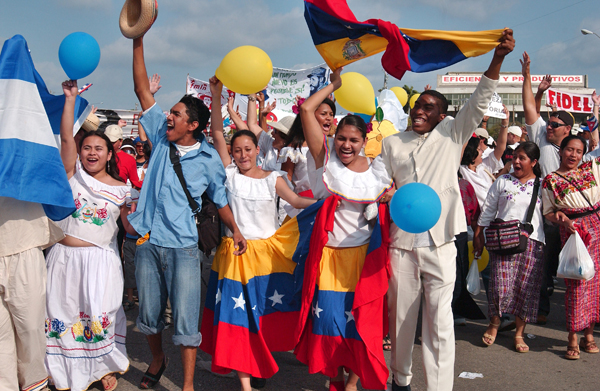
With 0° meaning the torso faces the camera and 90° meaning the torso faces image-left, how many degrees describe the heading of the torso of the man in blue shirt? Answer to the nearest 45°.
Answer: approximately 45°

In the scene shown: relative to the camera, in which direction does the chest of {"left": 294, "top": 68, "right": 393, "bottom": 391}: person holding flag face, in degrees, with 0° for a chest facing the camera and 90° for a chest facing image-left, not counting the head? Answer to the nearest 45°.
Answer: approximately 0°

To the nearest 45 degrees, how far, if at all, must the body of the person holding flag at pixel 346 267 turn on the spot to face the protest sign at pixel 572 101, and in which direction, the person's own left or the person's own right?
approximately 135° to the person's own left

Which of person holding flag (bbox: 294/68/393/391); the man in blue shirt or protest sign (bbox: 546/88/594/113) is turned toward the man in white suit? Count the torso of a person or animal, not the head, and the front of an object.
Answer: the protest sign

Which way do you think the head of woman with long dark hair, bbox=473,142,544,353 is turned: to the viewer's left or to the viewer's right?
to the viewer's left

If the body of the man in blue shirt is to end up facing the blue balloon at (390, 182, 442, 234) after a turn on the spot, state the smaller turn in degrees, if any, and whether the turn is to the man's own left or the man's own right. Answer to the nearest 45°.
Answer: approximately 90° to the man's own left

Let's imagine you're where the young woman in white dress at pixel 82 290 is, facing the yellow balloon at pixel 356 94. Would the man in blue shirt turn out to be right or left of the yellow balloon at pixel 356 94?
right

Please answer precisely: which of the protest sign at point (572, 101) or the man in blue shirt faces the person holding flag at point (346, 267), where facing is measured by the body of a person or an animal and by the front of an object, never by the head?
the protest sign

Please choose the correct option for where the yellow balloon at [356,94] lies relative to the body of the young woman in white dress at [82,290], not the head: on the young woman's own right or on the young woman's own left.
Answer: on the young woman's own left
